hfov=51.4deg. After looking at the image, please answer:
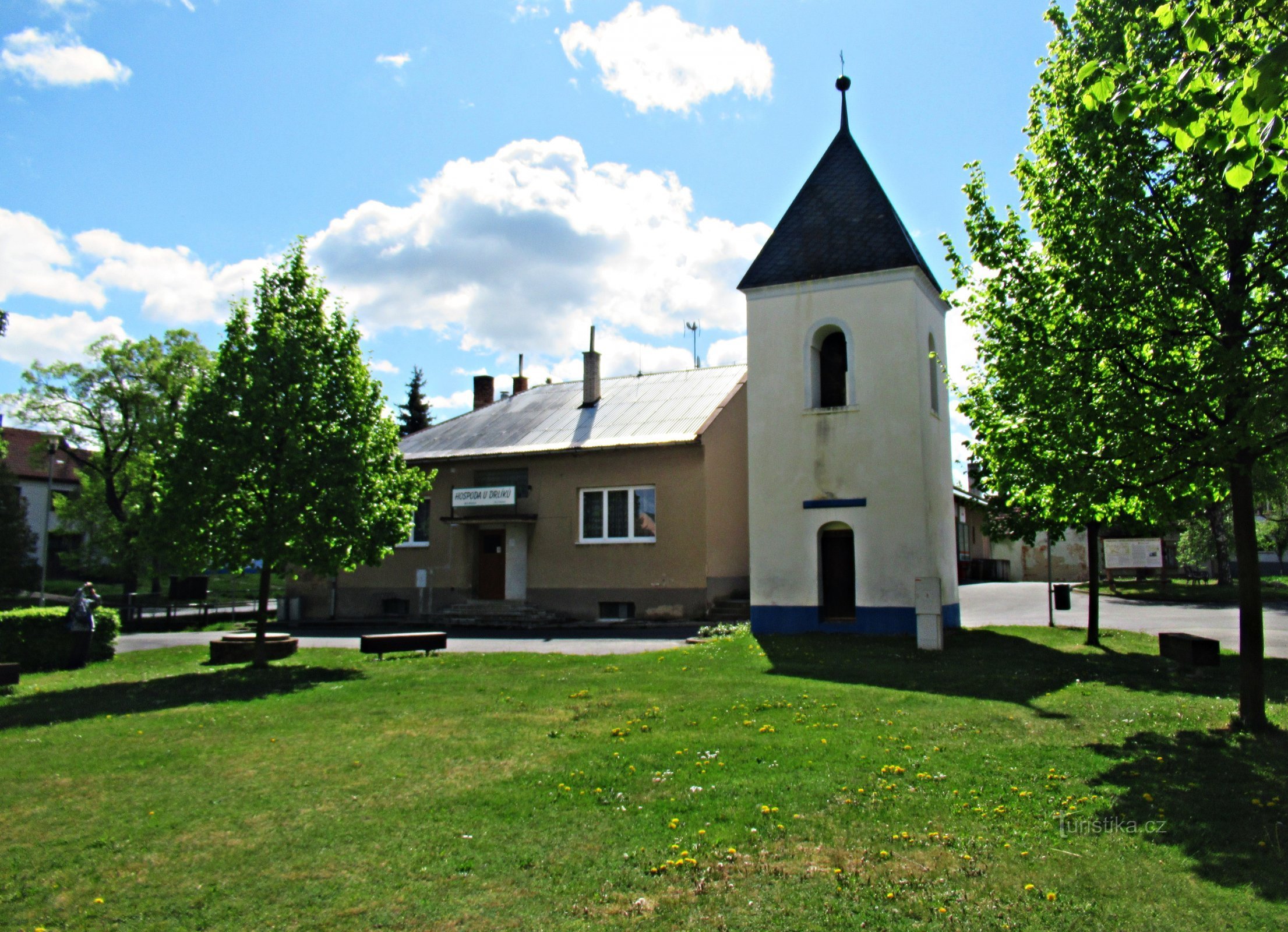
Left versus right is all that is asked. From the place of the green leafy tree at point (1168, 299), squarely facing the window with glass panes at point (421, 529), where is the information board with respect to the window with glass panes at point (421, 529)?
right

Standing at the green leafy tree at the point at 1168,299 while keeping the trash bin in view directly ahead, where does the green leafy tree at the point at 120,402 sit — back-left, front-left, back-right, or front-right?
front-left

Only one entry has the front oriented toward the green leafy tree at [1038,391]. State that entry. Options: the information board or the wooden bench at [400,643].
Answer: the information board

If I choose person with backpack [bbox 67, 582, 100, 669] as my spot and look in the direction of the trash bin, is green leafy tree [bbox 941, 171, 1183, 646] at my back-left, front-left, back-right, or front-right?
front-right

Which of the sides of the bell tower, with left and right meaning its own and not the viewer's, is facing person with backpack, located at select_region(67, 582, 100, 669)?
right

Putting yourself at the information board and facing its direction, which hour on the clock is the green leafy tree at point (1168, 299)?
The green leafy tree is roughly at 12 o'clock from the information board.

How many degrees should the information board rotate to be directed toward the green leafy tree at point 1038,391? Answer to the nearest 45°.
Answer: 0° — it already faces it

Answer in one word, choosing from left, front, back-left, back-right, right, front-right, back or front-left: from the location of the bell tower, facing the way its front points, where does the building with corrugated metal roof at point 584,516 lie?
back-right

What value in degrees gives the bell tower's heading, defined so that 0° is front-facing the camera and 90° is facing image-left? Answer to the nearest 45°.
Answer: approximately 0°

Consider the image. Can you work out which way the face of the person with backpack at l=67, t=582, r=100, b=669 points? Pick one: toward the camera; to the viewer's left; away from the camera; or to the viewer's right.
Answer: away from the camera

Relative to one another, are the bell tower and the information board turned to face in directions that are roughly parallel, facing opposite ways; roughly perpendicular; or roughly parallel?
roughly parallel

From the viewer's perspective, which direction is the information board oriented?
toward the camera
